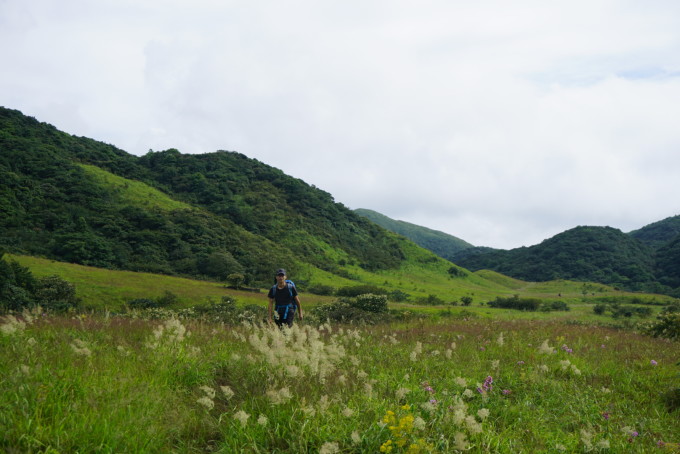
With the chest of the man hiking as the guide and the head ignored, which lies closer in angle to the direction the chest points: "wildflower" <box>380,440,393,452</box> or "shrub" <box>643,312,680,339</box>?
the wildflower

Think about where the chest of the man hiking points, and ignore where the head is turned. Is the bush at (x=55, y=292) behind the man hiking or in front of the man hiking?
behind

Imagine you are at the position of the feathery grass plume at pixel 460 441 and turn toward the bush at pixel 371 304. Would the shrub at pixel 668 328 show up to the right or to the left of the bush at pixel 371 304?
right

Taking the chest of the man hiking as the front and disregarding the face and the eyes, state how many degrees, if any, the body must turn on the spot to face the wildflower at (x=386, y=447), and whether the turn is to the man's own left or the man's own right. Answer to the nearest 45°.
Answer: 0° — they already face it

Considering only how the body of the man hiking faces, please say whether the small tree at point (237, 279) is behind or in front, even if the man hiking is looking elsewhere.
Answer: behind

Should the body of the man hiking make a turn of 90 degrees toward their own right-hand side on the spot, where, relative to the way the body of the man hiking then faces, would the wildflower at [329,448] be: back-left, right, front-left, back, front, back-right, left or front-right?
left

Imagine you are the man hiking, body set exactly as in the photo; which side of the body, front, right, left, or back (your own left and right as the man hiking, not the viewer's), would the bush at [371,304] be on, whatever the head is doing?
back

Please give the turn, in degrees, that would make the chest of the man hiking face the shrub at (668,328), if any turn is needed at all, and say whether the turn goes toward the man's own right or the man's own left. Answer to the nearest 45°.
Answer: approximately 90° to the man's own left

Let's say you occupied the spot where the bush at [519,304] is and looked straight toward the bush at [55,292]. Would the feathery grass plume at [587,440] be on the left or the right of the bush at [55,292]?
left

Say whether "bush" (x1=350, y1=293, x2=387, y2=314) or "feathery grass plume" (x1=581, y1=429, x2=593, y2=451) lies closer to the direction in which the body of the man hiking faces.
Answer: the feathery grass plume

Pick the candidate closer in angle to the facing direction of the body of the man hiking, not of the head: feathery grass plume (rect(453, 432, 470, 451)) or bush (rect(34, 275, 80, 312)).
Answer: the feathery grass plume

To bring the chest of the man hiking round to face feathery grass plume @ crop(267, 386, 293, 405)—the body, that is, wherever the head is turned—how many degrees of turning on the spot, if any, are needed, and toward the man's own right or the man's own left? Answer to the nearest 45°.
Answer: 0° — they already face it

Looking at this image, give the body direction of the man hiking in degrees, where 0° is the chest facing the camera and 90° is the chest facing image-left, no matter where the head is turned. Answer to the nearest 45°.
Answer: approximately 0°
